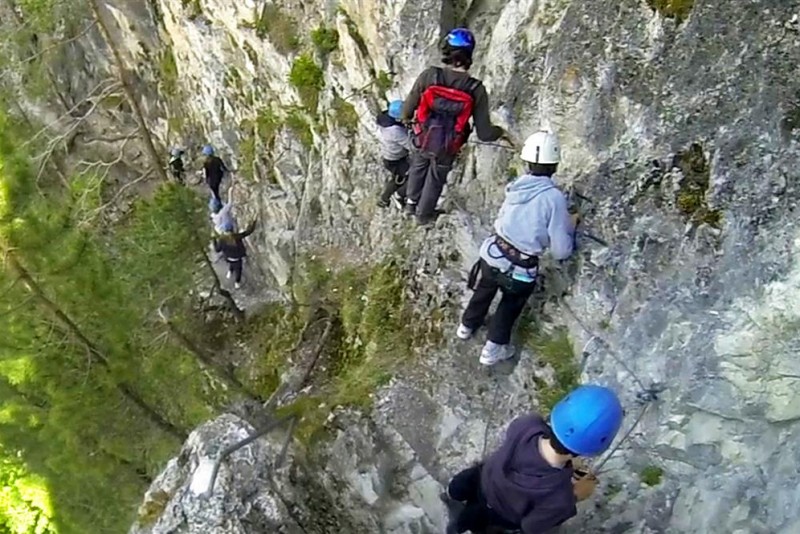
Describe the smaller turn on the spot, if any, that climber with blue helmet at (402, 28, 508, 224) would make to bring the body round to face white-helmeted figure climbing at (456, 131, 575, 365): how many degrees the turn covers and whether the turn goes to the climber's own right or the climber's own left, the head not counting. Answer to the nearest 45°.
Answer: approximately 135° to the climber's own right

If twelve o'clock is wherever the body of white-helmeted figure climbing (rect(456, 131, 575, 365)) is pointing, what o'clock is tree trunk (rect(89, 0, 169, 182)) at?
The tree trunk is roughly at 9 o'clock from the white-helmeted figure climbing.

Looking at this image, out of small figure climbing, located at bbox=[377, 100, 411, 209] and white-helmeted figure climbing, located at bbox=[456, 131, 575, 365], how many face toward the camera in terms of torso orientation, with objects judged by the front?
0

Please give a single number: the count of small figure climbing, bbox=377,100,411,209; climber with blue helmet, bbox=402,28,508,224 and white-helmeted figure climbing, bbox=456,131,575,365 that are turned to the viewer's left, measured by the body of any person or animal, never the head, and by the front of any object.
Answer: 0

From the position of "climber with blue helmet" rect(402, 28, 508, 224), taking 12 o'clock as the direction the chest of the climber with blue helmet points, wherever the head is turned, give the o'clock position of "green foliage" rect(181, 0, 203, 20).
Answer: The green foliage is roughly at 11 o'clock from the climber with blue helmet.

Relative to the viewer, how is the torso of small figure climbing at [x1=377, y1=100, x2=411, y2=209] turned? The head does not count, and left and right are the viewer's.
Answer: facing away from the viewer and to the right of the viewer

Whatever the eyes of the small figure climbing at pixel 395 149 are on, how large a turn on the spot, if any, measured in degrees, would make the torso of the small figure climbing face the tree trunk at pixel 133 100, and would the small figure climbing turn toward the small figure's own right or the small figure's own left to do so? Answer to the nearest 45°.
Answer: approximately 90° to the small figure's own left

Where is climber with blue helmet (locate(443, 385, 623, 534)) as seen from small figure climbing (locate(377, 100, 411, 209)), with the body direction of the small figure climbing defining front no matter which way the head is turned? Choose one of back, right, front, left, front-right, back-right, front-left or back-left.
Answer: back-right

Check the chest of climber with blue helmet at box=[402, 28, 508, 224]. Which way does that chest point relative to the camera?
away from the camera

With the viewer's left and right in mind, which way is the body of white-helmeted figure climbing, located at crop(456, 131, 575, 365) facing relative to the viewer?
facing away from the viewer and to the right of the viewer

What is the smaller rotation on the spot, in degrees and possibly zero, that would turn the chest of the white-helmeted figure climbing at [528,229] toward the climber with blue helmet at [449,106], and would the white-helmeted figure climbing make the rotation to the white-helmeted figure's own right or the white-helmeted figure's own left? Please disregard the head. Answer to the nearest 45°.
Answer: approximately 90° to the white-helmeted figure's own left

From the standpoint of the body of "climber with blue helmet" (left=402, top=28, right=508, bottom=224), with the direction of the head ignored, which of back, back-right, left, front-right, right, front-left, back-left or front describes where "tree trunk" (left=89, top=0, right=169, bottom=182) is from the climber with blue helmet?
front-left

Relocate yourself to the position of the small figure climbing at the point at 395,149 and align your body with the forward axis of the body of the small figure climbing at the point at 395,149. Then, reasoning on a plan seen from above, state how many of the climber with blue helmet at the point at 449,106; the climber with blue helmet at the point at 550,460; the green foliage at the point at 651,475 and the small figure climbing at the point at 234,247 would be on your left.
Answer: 1

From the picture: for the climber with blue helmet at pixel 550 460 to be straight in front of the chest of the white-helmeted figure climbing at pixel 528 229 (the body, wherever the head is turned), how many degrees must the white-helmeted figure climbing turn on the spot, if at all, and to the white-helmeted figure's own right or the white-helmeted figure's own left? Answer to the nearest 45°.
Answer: approximately 135° to the white-helmeted figure's own right

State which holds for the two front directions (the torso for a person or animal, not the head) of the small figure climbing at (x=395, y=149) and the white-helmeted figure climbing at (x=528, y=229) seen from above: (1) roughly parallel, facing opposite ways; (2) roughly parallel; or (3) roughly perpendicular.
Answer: roughly parallel
